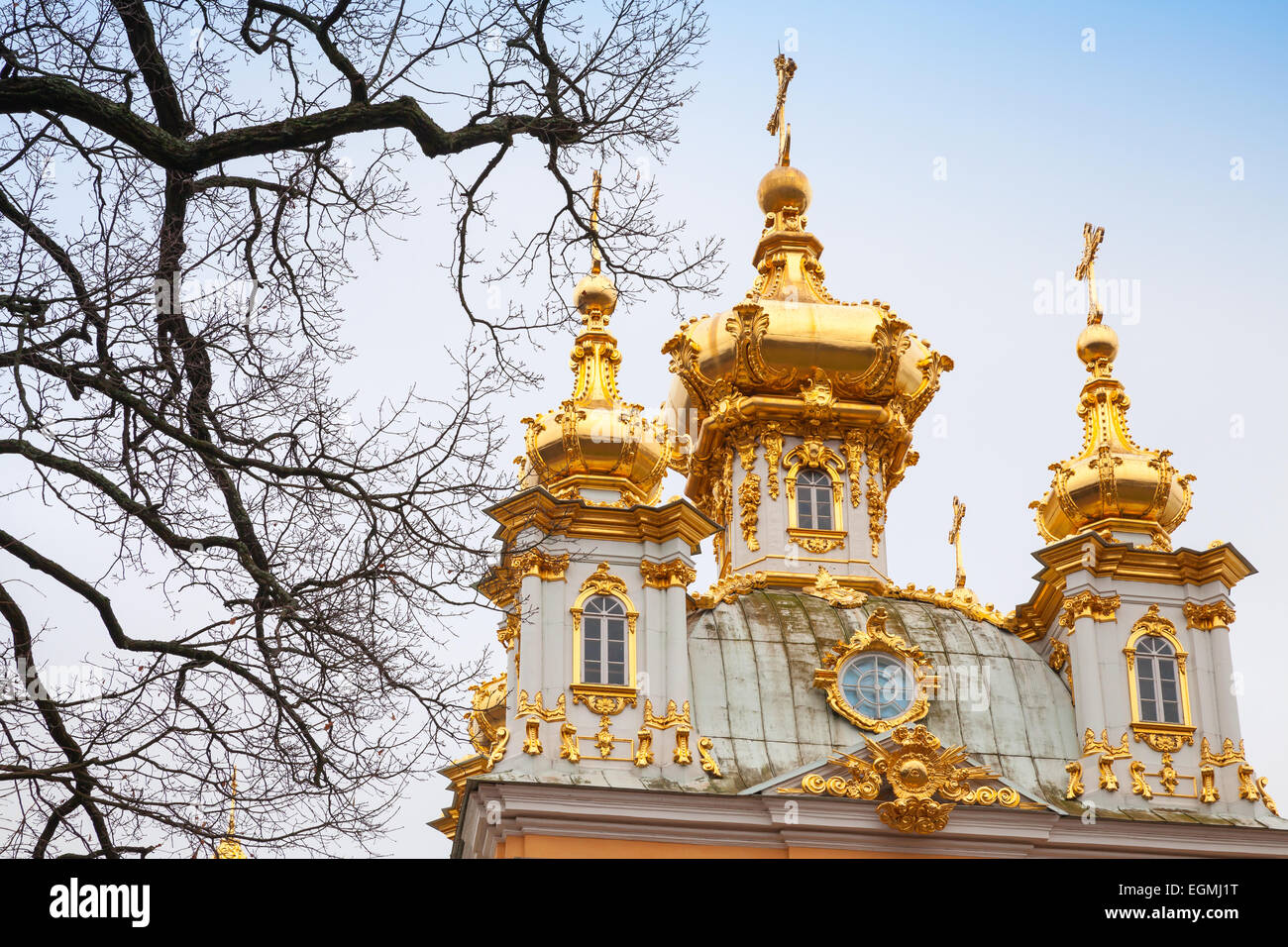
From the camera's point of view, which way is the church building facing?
toward the camera
